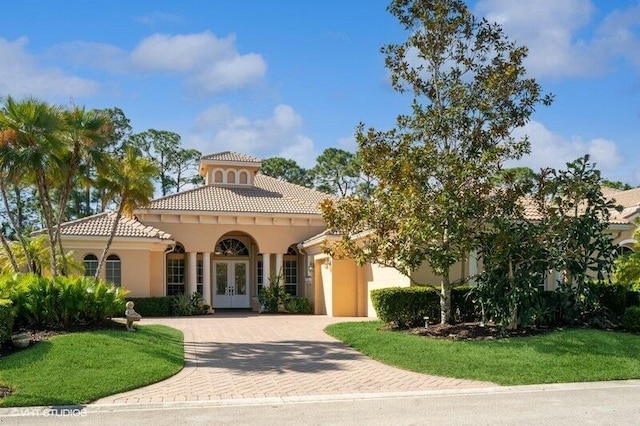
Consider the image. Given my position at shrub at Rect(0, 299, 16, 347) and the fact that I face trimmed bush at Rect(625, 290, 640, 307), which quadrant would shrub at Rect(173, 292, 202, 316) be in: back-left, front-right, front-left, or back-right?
front-left

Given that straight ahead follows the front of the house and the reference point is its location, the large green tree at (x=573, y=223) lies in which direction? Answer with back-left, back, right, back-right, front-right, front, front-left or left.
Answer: front-left

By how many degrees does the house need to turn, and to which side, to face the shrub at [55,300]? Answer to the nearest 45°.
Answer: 0° — it already faces it

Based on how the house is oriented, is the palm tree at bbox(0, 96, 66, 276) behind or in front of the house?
in front

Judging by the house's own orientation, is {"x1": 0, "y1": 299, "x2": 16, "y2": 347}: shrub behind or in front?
in front

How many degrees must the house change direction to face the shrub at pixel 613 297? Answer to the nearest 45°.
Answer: approximately 45° to its left

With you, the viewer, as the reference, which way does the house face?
facing the viewer

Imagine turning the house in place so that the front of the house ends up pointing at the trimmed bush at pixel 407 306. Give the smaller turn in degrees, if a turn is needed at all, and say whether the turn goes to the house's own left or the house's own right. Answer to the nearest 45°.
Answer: approximately 45° to the house's own left

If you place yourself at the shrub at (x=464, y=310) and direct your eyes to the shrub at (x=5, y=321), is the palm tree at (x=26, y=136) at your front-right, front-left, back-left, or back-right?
front-right
